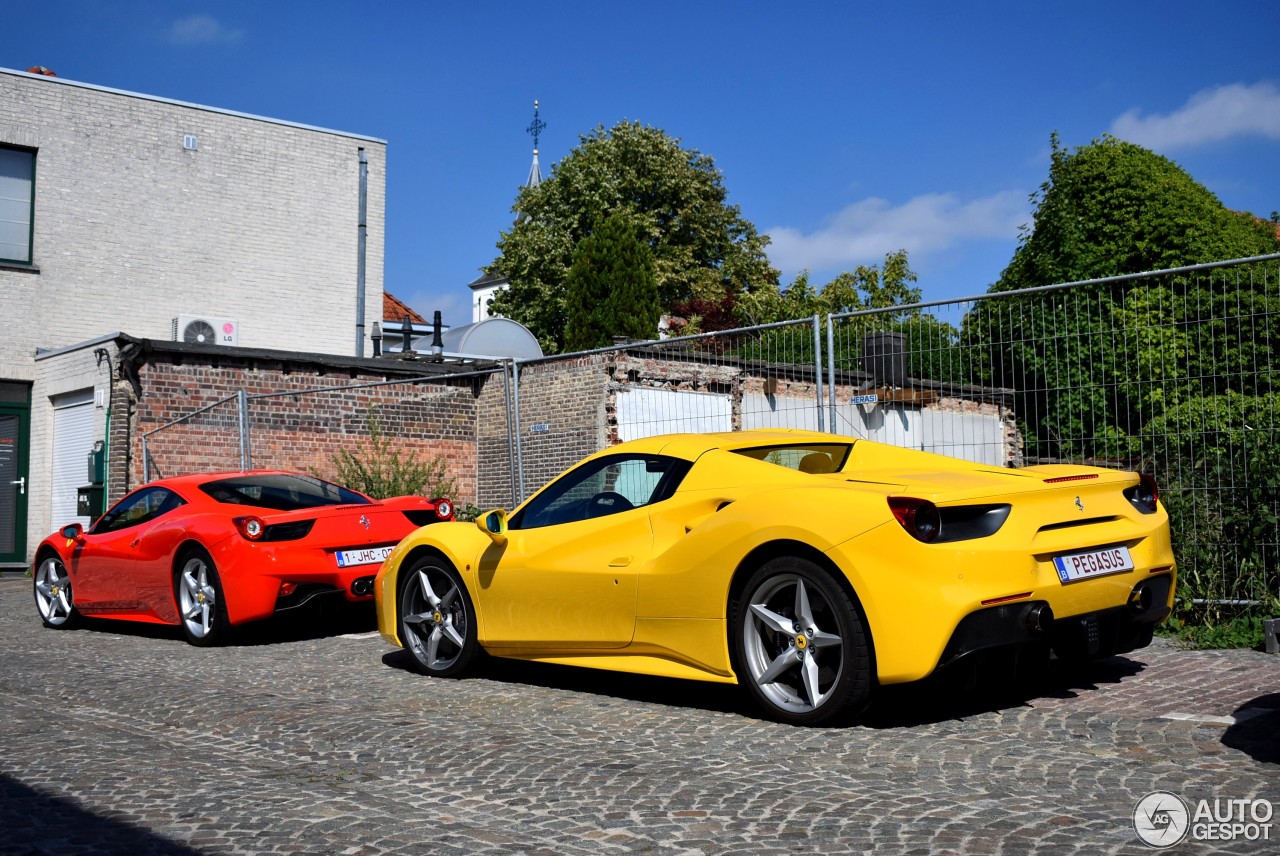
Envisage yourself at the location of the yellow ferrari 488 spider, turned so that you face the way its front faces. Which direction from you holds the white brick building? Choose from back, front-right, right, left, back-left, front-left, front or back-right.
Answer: front

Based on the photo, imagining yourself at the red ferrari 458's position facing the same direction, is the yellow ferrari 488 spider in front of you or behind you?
behind

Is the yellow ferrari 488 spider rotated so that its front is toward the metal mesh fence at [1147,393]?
no

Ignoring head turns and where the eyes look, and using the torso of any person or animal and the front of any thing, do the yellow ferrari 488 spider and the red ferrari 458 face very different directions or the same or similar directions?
same or similar directions

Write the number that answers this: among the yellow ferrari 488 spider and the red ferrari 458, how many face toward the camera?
0

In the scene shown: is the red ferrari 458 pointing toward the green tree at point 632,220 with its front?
no

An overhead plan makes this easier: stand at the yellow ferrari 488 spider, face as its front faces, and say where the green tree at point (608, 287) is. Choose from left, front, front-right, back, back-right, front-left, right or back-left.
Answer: front-right

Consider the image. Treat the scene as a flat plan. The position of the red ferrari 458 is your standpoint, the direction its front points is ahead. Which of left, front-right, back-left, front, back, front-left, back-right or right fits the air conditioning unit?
front-right

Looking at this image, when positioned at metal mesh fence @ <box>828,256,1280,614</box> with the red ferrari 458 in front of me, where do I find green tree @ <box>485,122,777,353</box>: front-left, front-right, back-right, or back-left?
front-right

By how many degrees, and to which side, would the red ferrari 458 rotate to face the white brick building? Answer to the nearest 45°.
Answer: approximately 45° to its right

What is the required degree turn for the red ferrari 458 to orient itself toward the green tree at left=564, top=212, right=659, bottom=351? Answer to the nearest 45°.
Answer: approximately 90° to its right

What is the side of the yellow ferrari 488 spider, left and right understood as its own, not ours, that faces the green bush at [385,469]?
front

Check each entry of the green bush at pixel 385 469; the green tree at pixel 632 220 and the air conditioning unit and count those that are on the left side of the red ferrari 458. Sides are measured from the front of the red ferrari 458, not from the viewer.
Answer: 0

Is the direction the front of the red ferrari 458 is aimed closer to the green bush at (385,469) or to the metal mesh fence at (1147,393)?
the green bush

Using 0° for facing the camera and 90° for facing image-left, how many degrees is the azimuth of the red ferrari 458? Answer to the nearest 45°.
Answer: approximately 135°

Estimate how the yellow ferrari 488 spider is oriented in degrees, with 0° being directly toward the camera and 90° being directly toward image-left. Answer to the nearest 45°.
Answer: approximately 135°
